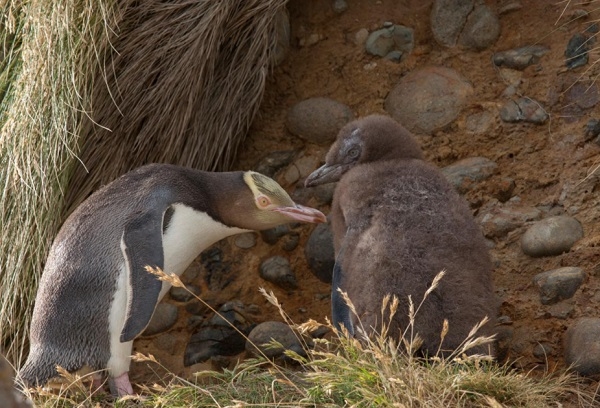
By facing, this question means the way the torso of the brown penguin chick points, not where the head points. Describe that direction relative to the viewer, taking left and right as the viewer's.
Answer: facing away from the viewer and to the left of the viewer

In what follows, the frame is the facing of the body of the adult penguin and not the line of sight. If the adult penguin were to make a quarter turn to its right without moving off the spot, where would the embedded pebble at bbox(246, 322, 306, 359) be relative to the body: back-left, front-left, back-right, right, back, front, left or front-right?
back-left

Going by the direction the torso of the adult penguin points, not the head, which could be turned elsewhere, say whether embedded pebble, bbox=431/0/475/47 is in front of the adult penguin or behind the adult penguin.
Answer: in front

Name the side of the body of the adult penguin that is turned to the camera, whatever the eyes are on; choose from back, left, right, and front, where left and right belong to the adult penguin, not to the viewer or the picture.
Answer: right

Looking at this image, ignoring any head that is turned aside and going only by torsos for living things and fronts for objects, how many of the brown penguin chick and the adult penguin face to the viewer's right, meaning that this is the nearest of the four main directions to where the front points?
1

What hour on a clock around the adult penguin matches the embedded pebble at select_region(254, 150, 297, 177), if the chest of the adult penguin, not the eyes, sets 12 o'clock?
The embedded pebble is roughly at 10 o'clock from the adult penguin.

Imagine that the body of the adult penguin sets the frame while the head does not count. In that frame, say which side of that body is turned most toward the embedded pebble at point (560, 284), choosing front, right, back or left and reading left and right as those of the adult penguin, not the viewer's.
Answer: front

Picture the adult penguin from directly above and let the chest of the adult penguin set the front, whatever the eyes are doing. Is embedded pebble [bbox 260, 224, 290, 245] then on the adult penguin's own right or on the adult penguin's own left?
on the adult penguin's own left

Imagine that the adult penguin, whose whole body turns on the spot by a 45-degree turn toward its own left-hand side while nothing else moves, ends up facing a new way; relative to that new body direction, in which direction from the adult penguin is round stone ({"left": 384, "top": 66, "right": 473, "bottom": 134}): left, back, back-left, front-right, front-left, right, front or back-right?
front

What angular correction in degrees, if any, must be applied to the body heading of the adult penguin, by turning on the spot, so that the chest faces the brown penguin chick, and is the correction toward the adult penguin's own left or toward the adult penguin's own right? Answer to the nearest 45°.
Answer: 0° — it already faces it

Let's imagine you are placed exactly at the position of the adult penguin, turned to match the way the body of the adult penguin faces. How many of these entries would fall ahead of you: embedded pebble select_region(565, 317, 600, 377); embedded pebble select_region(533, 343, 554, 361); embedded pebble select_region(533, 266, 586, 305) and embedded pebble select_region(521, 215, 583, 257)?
4

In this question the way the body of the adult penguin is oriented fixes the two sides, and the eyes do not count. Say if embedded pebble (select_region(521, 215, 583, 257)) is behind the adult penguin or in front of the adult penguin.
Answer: in front
